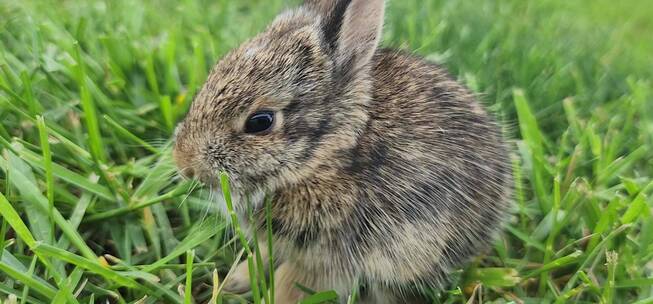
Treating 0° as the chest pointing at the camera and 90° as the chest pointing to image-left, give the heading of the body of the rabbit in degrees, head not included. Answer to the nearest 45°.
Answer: approximately 90°
